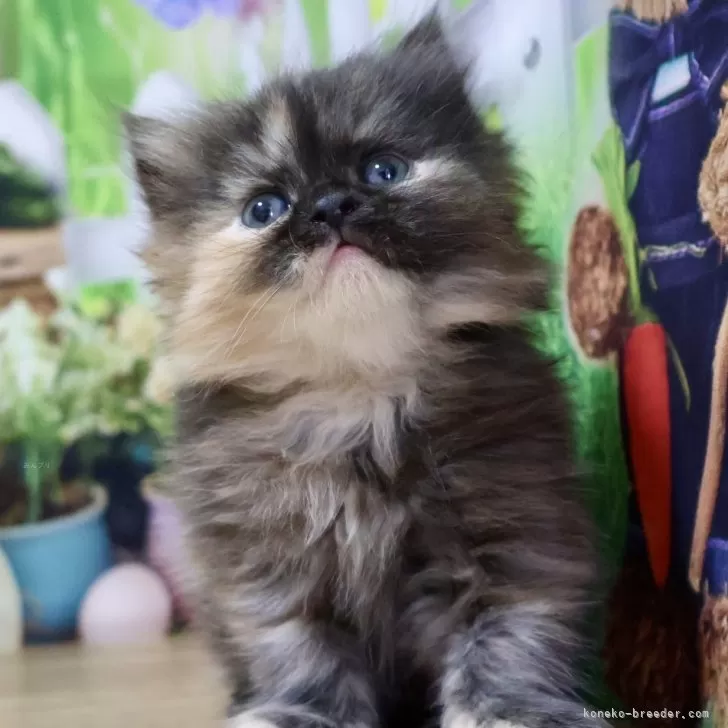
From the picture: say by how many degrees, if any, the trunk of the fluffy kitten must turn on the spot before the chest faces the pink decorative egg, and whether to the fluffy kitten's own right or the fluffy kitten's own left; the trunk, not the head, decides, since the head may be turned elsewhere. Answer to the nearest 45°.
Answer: approximately 135° to the fluffy kitten's own right

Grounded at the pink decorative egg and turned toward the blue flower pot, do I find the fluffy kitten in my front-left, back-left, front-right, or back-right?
back-left

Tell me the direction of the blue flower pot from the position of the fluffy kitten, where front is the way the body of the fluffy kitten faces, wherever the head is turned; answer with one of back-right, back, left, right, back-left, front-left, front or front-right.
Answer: back-right

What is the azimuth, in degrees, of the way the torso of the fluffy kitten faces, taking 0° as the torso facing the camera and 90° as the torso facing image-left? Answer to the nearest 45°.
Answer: approximately 0°
